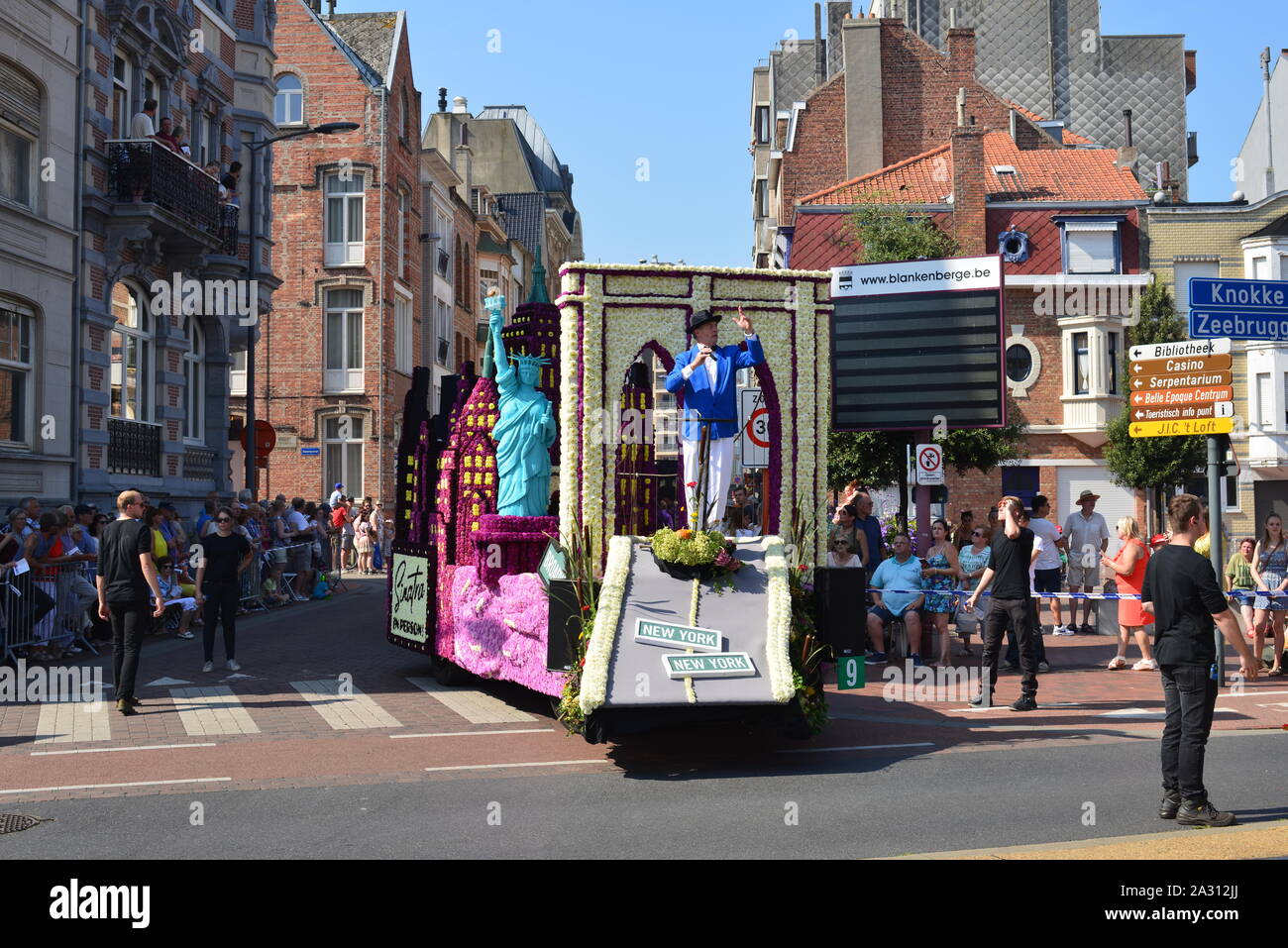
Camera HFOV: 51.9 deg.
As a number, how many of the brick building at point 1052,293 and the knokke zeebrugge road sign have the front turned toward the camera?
2

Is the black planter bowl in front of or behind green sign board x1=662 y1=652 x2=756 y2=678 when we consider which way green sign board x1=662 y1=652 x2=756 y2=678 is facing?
behind

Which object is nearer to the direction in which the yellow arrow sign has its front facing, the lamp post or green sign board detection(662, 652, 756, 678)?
the green sign board

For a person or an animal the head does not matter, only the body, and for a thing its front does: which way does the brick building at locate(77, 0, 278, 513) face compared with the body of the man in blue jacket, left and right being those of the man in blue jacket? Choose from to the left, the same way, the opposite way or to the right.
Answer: to the left
